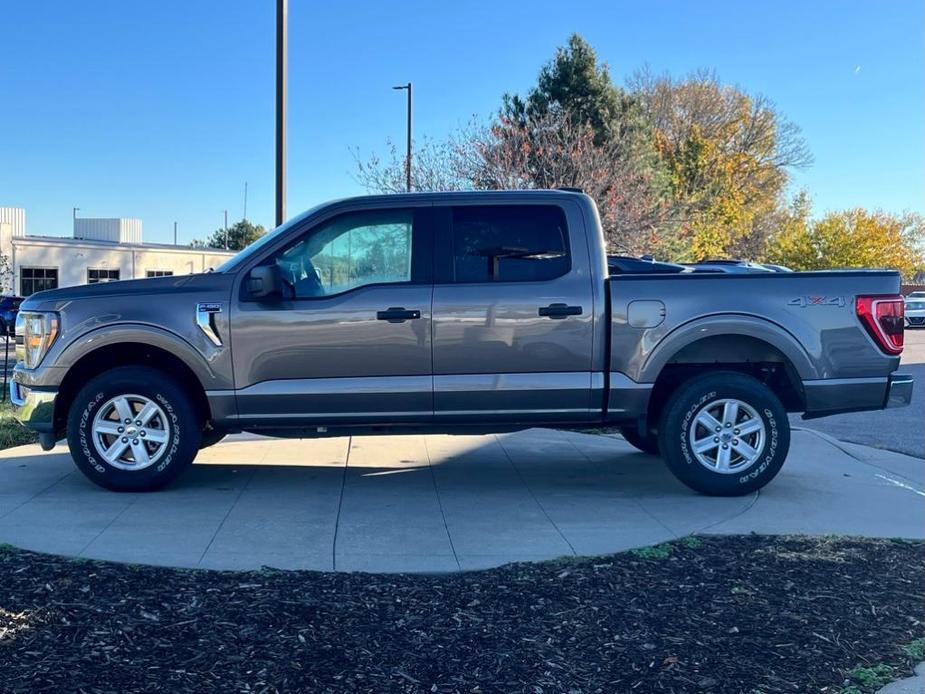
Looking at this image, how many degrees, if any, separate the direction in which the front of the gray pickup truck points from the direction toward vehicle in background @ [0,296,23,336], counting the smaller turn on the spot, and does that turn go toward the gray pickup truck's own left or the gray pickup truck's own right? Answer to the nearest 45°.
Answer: approximately 45° to the gray pickup truck's own right

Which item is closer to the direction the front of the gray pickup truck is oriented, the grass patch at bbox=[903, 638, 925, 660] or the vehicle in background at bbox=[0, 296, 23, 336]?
the vehicle in background

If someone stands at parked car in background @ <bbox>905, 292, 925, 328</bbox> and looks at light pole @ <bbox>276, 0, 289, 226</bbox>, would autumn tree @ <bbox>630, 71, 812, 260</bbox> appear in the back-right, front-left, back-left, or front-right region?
front-right

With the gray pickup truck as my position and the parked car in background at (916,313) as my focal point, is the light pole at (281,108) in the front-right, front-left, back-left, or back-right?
front-left

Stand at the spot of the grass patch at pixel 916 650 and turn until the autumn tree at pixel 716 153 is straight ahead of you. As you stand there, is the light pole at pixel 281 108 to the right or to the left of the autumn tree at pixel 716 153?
left

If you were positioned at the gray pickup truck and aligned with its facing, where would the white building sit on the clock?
The white building is roughly at 2 o'clock from the gray pickup truck.

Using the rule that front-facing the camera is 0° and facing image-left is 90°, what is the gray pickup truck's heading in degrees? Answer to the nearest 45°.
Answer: approximately 90°

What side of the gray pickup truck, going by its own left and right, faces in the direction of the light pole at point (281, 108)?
right

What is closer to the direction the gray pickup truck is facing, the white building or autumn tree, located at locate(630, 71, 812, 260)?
the white building

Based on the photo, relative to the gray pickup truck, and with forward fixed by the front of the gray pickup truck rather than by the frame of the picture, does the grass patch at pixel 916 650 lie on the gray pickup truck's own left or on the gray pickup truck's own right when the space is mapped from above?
on the gray pickup truck's own left

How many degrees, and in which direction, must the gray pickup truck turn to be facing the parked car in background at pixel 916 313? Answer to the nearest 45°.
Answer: approximately 135° to its right

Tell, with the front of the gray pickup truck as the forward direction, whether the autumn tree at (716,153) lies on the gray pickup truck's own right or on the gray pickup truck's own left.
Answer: on the gray pickup truck's own right
